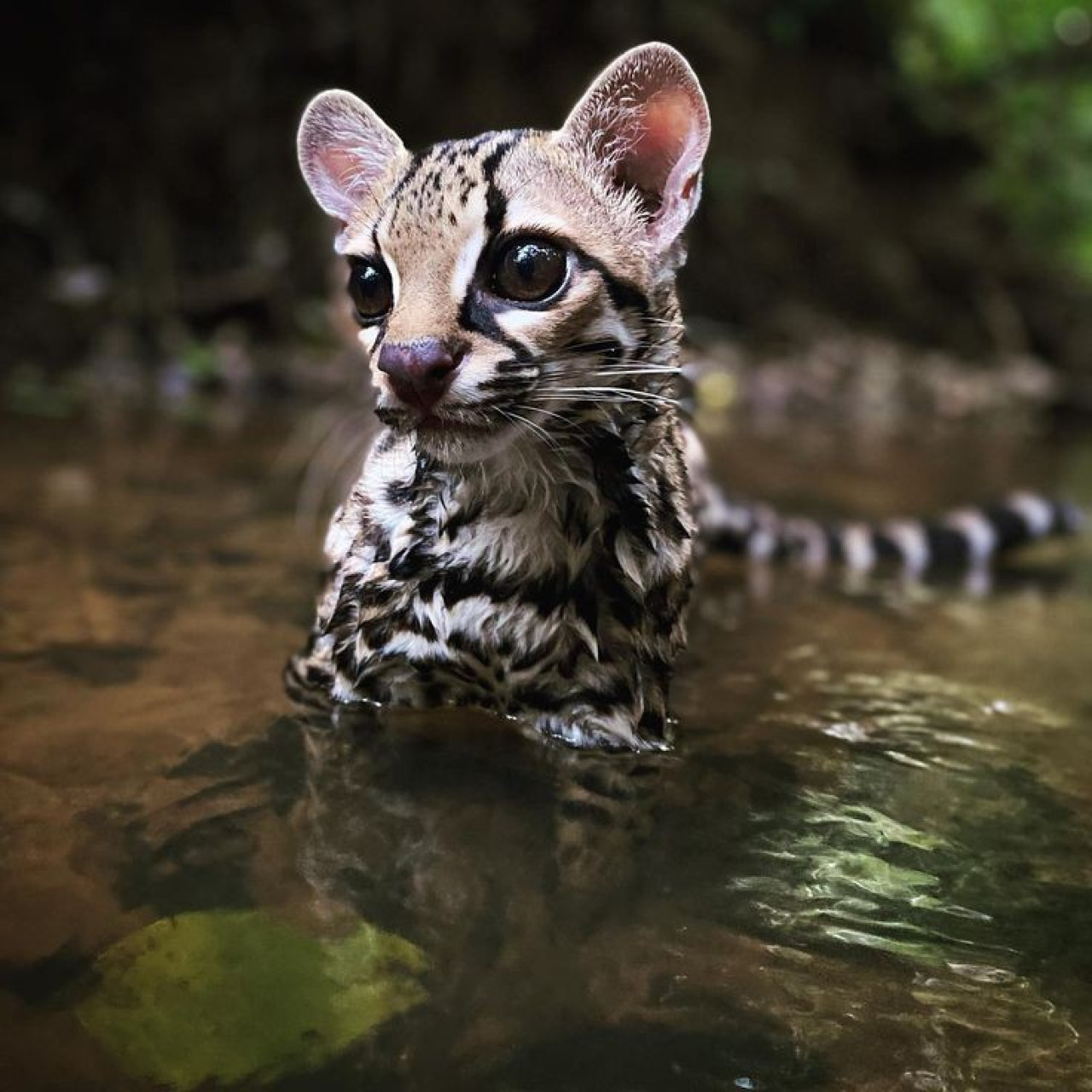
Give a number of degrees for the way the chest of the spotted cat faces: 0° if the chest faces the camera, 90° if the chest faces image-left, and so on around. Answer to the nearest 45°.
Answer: approximately 45°
